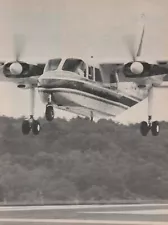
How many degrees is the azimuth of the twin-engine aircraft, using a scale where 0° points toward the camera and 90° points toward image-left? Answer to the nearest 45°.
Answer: approximately 45°
